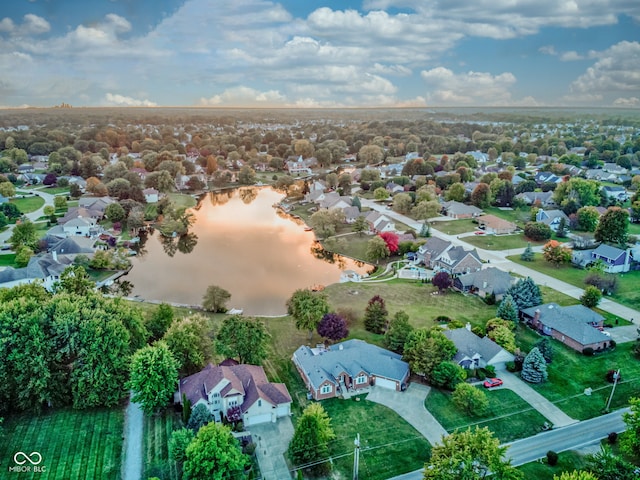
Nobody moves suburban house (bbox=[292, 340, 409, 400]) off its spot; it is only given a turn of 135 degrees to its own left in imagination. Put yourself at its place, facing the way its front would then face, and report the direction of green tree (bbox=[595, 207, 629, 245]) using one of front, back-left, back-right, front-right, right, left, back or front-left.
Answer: front

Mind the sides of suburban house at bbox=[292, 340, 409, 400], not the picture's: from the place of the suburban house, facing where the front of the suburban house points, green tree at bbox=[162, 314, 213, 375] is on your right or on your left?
on your right

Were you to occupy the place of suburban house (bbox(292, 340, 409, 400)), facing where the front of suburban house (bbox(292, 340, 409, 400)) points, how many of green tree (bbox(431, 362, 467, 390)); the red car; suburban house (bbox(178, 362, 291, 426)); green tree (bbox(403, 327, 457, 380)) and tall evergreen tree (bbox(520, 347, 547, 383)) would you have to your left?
4

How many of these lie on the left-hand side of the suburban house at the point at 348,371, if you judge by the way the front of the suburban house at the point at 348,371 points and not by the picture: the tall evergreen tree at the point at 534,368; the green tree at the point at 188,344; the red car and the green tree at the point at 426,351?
3

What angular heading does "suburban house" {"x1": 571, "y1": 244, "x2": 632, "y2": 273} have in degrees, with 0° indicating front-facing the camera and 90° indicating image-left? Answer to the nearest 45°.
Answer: approximately 45°

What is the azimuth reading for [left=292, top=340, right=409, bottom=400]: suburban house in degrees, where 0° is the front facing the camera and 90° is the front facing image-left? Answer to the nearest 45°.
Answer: approximately 0°

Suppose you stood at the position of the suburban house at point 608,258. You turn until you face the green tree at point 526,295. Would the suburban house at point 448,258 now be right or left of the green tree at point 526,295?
right

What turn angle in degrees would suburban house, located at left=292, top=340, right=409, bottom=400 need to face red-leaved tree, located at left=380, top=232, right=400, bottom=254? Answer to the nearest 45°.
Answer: approximately 180°

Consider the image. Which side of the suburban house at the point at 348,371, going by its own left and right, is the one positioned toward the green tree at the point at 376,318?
back
